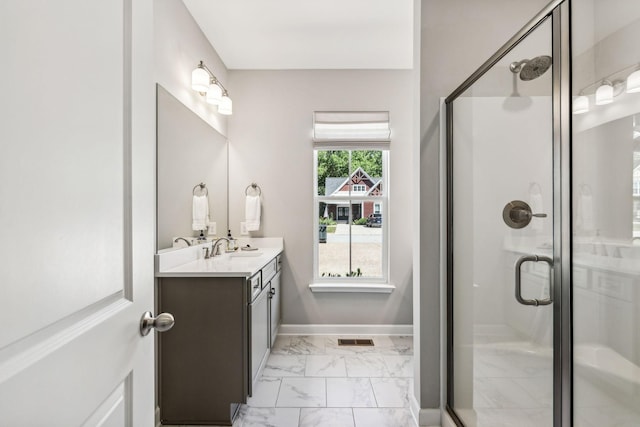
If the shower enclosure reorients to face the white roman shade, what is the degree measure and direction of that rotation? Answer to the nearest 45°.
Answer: approximately 90° to its right

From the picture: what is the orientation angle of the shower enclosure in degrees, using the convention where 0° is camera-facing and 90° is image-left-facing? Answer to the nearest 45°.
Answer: approximately 45°

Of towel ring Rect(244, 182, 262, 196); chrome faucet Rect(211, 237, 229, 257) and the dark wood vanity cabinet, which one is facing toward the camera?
the towel ring

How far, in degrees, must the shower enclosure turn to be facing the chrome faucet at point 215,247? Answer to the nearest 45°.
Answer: approximately 45° to its right

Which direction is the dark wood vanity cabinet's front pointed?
to the viewer's right

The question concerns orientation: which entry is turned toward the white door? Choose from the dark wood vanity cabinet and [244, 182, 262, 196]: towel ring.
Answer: the towel ring

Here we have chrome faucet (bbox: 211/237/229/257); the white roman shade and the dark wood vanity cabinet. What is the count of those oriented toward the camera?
1

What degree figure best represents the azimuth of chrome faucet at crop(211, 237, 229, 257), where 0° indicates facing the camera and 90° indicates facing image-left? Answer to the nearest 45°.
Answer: approximately 270°

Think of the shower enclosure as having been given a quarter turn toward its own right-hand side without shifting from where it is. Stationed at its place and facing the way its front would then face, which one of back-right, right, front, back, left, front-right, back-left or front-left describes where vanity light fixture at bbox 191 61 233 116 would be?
front-left

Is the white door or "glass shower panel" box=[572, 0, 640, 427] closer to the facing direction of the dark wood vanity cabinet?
the glass shower panel

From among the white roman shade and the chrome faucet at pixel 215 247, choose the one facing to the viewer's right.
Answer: the chrome faucet

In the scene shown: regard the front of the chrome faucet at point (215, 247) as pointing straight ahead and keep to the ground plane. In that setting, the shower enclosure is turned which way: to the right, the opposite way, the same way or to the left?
the opposite way

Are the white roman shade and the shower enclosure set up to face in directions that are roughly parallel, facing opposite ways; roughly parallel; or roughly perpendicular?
roughly perpendicular
